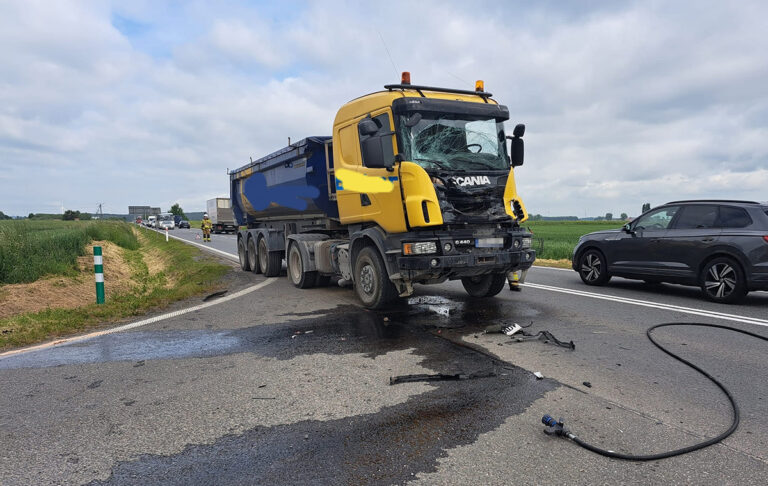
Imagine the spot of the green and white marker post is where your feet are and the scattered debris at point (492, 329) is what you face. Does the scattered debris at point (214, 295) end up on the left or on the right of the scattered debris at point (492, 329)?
left

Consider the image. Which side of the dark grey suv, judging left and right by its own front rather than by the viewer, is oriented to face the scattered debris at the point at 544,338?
left

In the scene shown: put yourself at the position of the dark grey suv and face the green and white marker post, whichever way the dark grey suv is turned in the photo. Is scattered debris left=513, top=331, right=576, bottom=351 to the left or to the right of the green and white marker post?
left

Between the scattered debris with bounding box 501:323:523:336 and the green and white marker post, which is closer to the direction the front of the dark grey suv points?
the green and white marker post

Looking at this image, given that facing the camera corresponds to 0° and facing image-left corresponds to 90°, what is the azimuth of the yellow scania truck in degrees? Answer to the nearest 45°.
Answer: approximately 315°

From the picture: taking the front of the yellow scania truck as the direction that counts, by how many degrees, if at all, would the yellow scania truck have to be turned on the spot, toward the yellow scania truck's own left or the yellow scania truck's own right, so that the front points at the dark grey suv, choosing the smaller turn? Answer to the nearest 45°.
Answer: approximately 45° to the yellow scania truck's own left

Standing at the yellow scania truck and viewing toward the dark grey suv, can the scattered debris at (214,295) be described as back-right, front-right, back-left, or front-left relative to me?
back-right

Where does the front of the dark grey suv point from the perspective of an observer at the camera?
facing away from the viewer and to the left of the viewer
